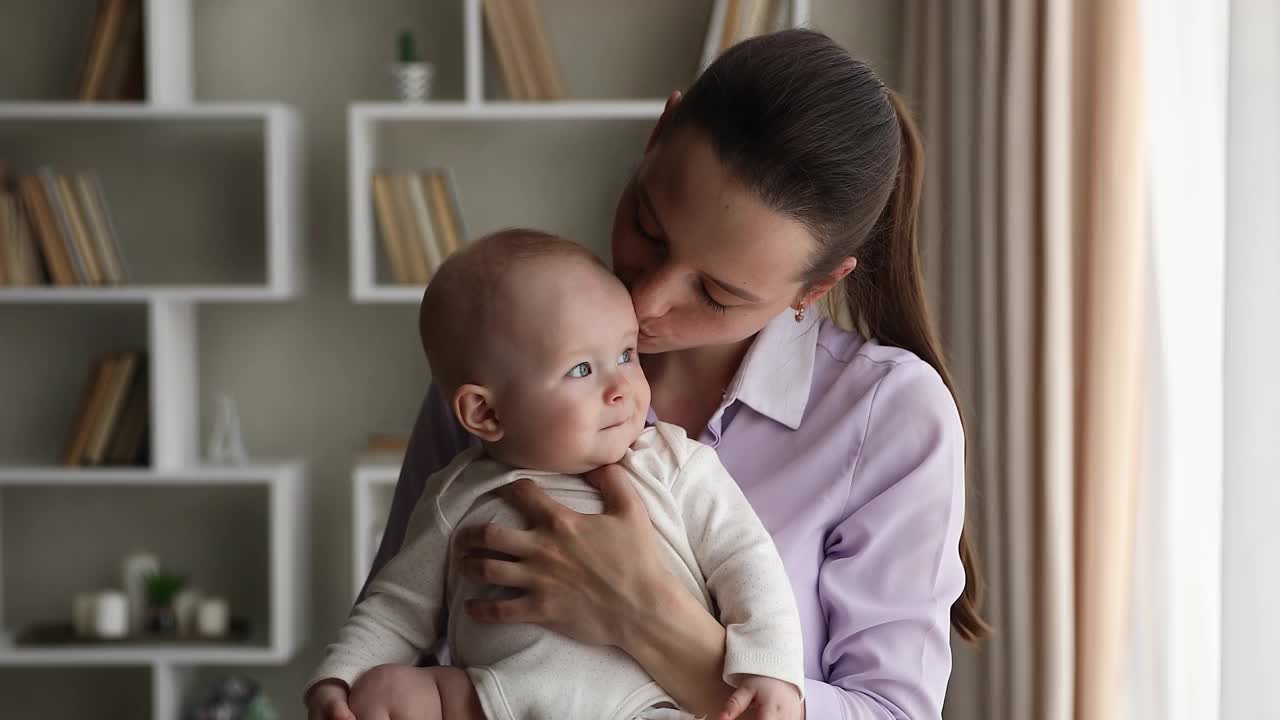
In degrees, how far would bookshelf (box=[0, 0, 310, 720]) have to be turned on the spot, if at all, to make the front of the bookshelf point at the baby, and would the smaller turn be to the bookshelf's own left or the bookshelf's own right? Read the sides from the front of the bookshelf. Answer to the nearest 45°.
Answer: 0° — it already faces them

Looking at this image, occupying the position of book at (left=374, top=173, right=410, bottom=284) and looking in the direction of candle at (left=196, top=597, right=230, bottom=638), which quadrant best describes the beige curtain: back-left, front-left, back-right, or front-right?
back-left

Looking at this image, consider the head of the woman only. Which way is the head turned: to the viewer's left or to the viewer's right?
to the viewer's left

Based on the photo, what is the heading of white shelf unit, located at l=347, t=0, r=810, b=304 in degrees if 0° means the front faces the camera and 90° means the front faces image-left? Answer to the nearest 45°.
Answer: approximately 0°

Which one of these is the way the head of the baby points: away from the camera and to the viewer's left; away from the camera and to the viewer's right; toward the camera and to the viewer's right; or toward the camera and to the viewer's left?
toward the camera and to the viewer's right

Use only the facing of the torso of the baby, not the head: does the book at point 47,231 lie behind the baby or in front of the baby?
behind
